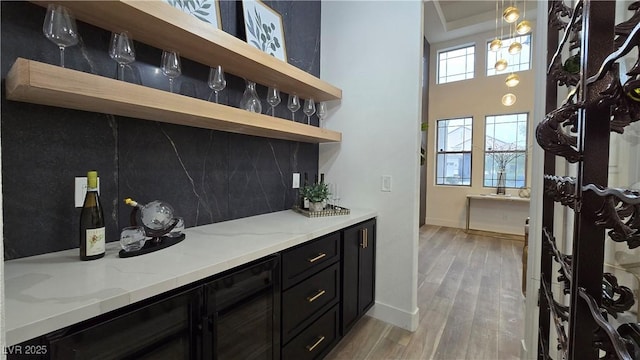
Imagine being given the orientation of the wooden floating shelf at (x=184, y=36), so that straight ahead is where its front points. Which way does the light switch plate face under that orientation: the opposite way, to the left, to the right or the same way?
to the right

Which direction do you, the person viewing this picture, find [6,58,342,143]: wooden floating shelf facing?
facing the viewer and to the right of the viewer

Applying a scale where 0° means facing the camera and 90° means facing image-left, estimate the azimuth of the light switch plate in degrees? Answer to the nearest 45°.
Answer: approximately 0°

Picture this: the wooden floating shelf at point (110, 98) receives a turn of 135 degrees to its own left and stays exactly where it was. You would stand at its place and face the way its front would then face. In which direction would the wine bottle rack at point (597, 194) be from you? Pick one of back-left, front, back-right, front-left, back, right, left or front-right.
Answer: back-right

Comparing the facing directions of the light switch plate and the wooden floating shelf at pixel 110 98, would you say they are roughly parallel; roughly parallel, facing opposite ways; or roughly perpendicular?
roughly perpendicular

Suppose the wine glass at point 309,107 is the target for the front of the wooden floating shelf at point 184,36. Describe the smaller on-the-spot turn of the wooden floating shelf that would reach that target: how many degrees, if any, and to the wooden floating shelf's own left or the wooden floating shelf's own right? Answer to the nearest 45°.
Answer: approximately 90° to the wooden floating shelf's own left

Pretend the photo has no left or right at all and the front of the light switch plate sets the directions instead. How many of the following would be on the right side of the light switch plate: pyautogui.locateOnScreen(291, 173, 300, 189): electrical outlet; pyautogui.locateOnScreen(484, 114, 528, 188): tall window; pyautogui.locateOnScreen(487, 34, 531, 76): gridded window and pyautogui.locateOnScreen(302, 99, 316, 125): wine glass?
2

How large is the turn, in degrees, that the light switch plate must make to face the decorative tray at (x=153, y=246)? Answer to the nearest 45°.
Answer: approximately 45° to its right

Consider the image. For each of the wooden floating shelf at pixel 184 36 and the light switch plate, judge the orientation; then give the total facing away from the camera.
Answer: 0

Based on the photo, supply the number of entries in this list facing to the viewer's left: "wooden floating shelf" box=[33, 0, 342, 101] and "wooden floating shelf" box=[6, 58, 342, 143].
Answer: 0
